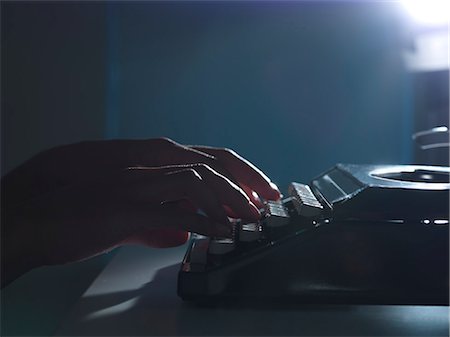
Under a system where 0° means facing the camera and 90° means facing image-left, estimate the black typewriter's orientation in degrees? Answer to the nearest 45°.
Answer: approximately 90°
